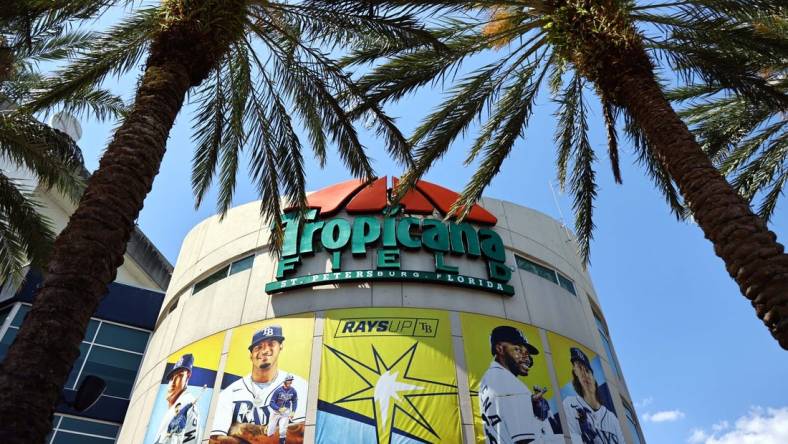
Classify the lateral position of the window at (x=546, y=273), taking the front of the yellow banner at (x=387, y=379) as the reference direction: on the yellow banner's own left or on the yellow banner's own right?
on the yellow banner's own left

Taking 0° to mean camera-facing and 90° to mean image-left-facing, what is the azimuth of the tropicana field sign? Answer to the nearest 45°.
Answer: approximately 0°

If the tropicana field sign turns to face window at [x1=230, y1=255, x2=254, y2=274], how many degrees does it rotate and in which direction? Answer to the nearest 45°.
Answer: approximately 90° to its right

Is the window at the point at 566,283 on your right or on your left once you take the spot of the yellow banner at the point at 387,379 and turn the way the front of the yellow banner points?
on your left

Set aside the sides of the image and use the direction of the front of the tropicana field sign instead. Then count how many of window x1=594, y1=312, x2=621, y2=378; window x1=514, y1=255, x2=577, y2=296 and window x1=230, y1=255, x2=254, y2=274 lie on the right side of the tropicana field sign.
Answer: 1

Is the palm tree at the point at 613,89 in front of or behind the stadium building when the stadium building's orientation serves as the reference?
in front

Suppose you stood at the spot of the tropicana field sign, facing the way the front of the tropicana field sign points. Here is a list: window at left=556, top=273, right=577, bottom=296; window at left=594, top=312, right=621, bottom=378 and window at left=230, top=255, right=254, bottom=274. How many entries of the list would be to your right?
1

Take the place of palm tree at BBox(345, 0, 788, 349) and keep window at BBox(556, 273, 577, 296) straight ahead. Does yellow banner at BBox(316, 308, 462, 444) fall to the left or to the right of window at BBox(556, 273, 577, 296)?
left

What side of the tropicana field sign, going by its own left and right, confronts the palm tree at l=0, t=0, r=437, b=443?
front

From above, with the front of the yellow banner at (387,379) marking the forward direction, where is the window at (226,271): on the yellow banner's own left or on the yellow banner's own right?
on the yellow banner's own right

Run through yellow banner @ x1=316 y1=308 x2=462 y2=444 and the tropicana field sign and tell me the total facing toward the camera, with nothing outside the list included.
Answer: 2

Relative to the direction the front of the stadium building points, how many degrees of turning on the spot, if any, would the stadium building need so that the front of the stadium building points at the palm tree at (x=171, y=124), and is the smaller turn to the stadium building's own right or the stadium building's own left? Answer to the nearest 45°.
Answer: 0° — it already faces it

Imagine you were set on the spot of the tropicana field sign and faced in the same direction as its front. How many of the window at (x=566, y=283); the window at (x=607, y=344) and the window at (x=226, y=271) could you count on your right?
1

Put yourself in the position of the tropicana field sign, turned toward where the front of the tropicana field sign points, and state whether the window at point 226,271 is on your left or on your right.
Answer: on your right

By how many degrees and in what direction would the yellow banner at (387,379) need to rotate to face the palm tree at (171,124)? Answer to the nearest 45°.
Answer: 0° — it already faces it
